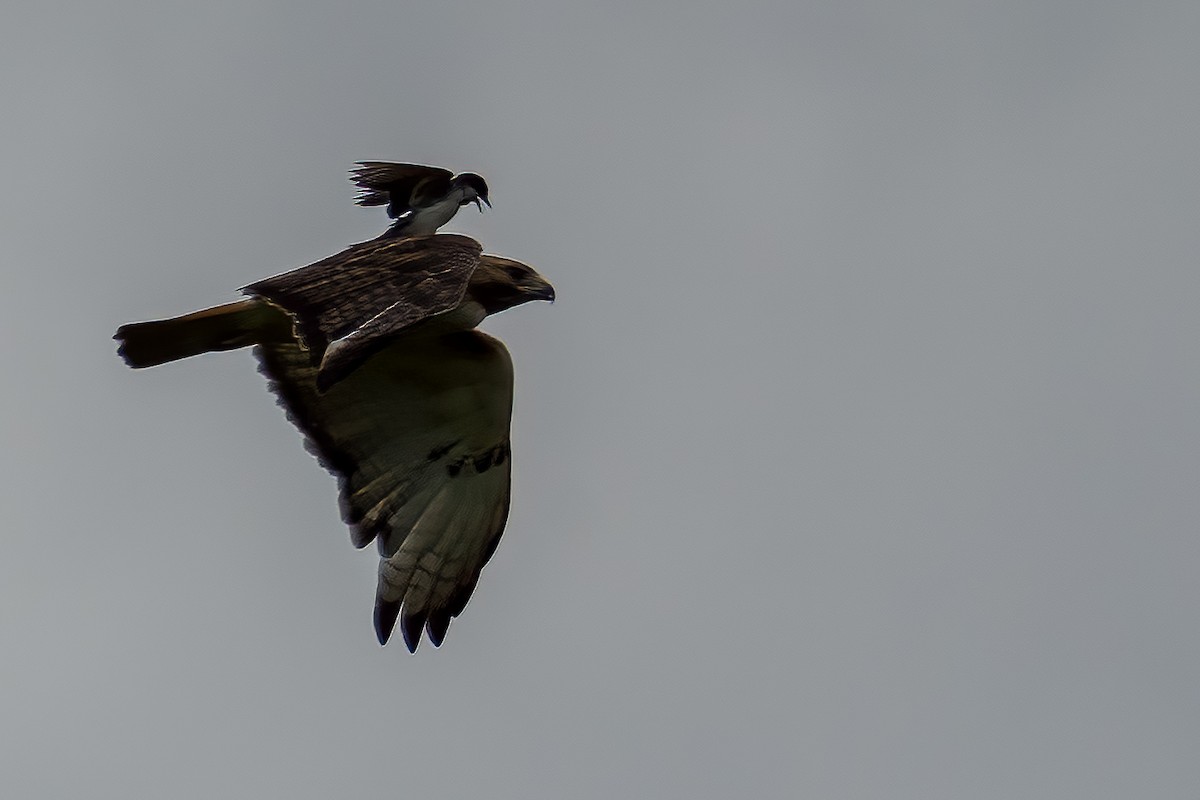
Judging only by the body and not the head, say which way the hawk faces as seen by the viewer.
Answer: to the viewer's right

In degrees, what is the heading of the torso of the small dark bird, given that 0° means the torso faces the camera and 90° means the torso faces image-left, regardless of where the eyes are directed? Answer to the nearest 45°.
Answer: approximately 270°
